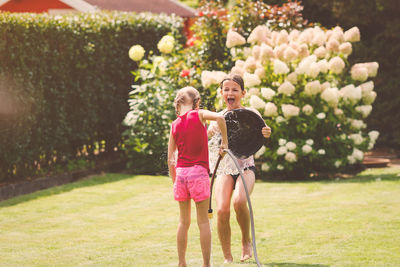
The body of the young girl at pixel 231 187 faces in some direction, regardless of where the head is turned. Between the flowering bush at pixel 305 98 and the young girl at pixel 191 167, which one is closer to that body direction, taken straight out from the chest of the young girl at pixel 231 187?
the young girl

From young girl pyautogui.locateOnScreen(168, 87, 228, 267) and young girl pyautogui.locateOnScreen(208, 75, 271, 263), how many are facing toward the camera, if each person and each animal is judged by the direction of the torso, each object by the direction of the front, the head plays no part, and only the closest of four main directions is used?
1

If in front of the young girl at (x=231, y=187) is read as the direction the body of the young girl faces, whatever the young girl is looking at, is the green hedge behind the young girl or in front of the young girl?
behind

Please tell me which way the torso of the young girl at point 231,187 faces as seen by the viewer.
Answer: toward the camera

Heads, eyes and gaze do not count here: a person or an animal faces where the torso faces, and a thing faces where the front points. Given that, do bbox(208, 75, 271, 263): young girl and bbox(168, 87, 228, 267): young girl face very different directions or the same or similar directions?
very different directions

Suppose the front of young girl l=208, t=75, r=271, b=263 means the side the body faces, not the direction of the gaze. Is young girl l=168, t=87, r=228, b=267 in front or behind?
in front

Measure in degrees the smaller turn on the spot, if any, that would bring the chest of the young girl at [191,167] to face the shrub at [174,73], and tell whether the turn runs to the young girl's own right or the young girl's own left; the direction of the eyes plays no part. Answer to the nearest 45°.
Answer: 0° — they already face it

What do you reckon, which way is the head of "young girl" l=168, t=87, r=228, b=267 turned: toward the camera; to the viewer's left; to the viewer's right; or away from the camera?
away from the camera

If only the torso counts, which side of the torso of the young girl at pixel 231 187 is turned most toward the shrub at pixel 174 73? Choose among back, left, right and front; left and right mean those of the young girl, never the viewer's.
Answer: back

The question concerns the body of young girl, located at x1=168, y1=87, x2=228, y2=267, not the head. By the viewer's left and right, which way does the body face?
facing away from the viewer

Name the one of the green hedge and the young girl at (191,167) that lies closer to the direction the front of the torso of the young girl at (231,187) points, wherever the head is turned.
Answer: the young girl
